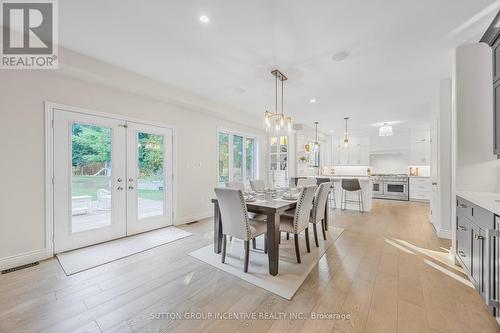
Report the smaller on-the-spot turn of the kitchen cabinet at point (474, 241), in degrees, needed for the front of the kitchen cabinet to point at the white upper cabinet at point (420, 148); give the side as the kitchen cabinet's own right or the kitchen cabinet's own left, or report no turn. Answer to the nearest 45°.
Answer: approximately 90° to the kitchen cabinet's own right

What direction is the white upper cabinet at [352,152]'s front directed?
toward the camera

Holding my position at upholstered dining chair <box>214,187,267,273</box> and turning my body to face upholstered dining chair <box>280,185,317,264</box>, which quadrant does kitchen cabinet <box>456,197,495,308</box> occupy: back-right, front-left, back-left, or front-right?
front-right

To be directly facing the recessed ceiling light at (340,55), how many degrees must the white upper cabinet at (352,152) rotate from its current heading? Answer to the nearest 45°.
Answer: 0° — it already faces it

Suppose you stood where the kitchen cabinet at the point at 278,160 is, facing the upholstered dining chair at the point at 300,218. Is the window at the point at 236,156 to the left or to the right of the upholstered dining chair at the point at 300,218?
right

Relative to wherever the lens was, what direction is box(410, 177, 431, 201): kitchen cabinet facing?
facing the viewer

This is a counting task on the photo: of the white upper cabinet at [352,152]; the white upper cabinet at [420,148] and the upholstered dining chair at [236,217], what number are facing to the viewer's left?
0

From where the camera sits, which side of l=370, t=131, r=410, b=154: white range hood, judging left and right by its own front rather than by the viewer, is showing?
front

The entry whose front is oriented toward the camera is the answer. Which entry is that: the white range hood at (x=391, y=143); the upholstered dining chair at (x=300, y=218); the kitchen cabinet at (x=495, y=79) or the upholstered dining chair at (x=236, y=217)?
the white range hood

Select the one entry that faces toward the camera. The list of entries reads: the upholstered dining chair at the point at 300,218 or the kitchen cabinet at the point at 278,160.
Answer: the kitchen cabinet

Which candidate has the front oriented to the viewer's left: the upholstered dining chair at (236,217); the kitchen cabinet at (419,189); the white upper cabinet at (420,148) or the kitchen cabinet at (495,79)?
the kitchen cabinet at (495,79)

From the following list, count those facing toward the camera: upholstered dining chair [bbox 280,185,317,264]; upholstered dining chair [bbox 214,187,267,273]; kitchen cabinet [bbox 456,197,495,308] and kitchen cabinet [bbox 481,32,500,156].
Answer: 0

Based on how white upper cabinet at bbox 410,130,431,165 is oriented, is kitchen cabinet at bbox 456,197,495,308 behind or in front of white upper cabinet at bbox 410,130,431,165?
in front

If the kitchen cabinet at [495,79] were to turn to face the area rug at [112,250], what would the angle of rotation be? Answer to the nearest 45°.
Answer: approximately 45° to its left

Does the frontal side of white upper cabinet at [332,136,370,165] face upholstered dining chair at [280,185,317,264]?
yes

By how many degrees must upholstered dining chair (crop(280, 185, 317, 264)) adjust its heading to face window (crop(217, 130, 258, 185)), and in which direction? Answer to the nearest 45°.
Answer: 0° — it already faces it
